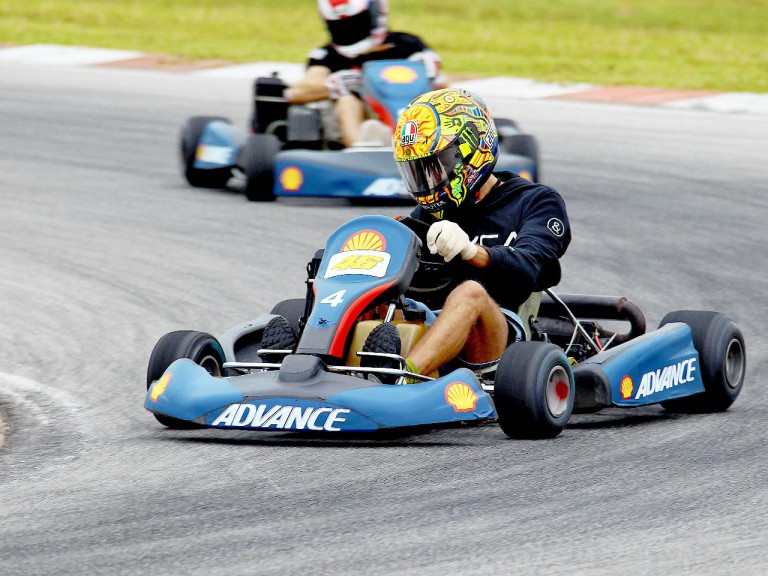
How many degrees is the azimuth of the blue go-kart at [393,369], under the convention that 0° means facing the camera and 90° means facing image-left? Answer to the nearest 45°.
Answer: approximately 45°

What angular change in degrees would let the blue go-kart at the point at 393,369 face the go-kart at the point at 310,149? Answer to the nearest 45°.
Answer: approximately 135° to its right
